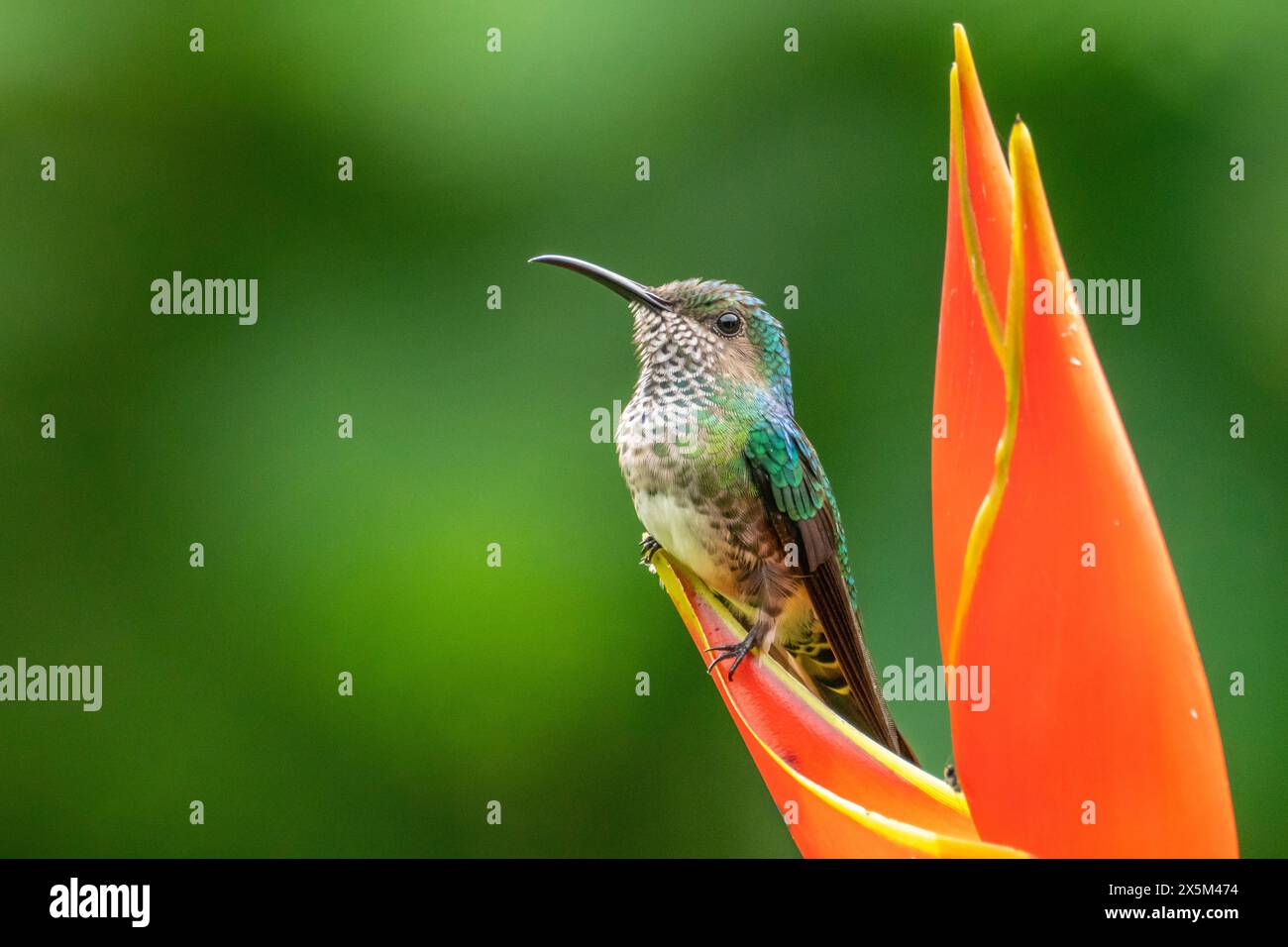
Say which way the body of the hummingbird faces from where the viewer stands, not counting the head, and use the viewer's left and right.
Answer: facing the viewer and to the left of the viewer
